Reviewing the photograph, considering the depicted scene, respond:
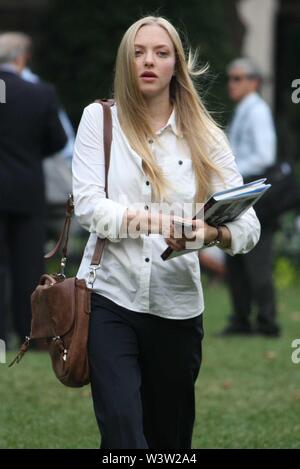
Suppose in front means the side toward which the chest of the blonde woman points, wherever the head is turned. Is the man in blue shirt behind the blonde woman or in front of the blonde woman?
behind

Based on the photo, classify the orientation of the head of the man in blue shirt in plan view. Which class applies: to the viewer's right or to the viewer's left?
to the viewer's left

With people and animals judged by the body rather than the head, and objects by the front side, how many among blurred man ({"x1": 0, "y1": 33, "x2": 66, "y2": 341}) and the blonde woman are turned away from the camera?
1

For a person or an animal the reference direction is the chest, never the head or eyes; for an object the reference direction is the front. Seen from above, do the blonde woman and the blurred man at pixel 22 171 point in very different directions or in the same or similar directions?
very different directions

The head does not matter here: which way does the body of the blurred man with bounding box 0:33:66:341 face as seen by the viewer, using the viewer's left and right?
facing away from the viewer

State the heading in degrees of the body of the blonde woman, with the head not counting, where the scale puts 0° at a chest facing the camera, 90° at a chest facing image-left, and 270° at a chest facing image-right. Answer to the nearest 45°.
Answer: approximately 0°
